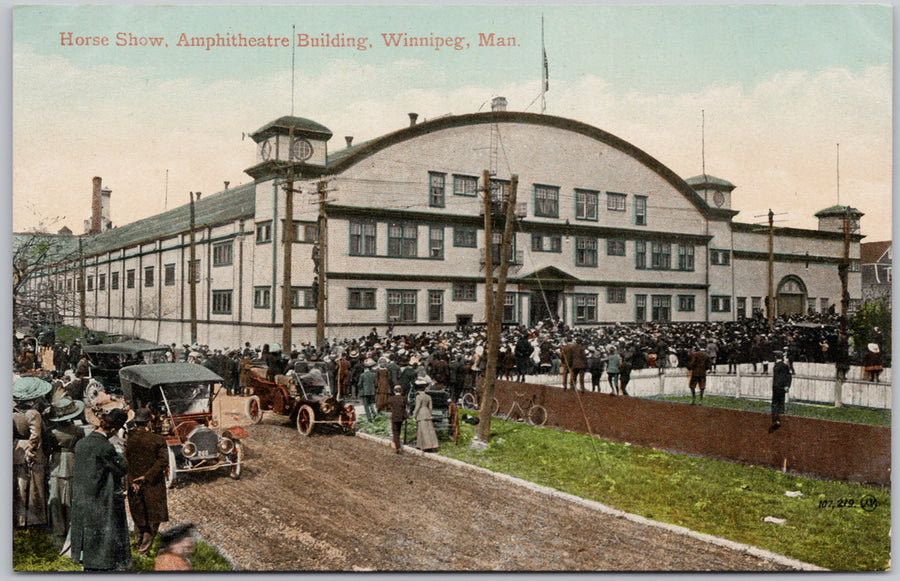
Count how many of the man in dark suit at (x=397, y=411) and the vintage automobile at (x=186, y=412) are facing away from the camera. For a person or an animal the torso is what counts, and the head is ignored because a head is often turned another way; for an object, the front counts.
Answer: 1

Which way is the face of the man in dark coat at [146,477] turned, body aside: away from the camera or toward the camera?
away from the camera

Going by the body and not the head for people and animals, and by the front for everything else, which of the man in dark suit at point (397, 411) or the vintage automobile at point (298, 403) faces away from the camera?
the man in dark suit

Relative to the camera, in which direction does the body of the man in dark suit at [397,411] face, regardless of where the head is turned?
away from the camera

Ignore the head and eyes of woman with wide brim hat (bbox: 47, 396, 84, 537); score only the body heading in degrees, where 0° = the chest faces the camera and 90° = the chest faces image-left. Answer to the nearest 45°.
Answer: approximately 225°
